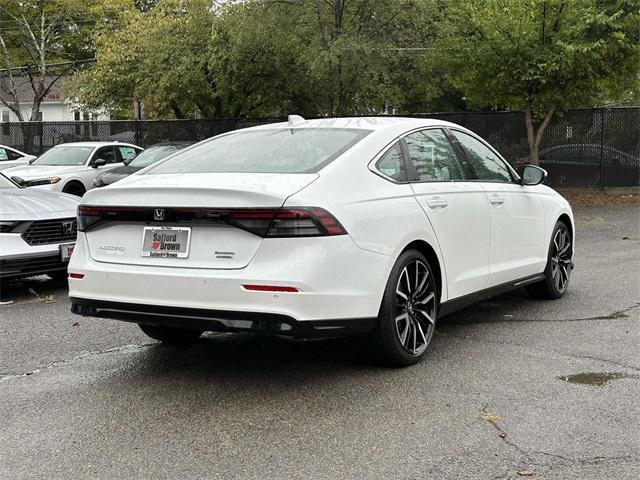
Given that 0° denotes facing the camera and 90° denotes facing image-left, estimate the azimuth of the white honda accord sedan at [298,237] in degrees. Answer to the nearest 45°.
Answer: approximately 225°

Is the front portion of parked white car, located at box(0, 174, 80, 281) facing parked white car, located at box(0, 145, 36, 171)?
no

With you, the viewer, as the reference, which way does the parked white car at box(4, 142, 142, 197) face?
facing the viewer and to the left of the viewer

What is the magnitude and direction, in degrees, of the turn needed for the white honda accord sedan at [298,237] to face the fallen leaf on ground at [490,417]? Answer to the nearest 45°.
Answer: approximately 90° to its right

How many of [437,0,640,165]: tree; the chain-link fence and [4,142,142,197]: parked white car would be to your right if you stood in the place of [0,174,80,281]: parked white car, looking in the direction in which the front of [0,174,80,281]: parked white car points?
0

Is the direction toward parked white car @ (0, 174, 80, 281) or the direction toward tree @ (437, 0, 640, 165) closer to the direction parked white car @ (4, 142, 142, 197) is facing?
the parked white car

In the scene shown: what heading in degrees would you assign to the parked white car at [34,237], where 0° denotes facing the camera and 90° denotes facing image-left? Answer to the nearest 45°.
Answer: approximately 315°

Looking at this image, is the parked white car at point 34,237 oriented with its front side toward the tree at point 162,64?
no

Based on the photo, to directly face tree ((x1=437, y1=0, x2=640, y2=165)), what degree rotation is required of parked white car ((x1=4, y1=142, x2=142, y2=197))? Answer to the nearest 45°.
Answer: approximately 135° to its left

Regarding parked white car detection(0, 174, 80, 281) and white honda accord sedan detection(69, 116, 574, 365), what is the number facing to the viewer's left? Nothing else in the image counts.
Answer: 0

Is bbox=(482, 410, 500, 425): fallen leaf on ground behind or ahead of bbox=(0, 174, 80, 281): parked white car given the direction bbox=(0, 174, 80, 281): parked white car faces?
ahead

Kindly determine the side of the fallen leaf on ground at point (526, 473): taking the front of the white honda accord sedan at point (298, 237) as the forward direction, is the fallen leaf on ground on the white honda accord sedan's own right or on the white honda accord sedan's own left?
on the white honda accord sedan's own right

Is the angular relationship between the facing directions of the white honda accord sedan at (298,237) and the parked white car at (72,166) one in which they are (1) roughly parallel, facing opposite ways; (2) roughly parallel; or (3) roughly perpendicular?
roughly parallel, facing opposite ways

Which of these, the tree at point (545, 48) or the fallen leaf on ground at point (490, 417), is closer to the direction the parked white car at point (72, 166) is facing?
the fallen leaf on ground

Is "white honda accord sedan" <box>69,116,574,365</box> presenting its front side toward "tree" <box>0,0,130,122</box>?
no

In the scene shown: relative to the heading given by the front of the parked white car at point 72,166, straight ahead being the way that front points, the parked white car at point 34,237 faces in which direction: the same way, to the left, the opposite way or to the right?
to the left

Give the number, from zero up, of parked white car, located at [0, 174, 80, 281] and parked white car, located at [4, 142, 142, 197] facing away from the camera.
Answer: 0

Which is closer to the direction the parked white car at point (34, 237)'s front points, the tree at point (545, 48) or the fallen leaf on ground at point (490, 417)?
the fallen leaf on ground
